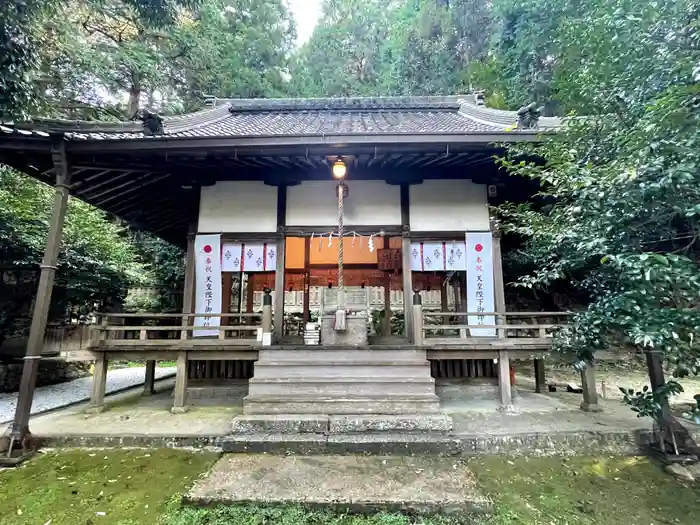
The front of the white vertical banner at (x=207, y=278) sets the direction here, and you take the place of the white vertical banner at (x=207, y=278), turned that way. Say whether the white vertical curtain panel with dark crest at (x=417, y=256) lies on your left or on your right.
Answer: on your left

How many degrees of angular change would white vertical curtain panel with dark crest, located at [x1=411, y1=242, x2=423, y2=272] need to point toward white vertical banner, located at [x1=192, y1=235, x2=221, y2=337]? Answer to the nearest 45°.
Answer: approximately 90° to its right

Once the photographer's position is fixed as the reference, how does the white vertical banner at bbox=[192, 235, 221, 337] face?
facing the viewer

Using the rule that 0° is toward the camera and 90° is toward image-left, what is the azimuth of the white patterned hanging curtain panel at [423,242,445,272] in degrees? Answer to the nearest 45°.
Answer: approximately 0°

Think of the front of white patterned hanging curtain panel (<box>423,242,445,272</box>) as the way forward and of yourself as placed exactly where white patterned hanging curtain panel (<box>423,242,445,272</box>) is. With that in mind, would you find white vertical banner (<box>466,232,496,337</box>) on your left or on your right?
on your left

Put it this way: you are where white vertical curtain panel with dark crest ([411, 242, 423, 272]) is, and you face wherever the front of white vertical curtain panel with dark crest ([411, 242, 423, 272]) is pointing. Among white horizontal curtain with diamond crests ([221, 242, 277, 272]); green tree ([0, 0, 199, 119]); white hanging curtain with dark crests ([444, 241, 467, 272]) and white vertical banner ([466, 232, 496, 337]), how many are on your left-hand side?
2

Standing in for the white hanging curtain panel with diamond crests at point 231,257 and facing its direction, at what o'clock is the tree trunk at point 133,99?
The tree trunk is roughly at 5 o'clock from the white hanging curtain panel with diamond crests.

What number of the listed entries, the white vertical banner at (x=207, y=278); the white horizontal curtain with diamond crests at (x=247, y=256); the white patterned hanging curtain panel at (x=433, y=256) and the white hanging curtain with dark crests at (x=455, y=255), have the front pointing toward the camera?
4

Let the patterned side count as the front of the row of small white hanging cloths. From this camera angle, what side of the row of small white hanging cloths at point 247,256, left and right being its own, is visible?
front

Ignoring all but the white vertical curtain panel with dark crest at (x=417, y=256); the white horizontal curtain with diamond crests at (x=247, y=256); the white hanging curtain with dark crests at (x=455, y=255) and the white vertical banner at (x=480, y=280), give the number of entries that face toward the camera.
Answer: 4

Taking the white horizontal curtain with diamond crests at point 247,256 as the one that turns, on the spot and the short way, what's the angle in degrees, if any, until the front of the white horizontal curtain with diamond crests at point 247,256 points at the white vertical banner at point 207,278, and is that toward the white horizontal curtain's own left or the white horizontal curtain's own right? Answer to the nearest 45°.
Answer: approximately 90° to the white horizontal curtain's own right

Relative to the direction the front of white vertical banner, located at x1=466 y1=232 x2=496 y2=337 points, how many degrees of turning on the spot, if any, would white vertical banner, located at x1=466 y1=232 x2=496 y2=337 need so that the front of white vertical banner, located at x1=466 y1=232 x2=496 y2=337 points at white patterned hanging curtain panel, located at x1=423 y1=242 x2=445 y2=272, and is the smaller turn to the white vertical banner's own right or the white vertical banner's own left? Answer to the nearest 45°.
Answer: approximately 90° to the white vertical banner's own right

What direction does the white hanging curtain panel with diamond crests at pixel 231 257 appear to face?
toward the camera

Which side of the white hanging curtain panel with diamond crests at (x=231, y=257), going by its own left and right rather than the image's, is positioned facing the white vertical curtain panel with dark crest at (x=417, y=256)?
left

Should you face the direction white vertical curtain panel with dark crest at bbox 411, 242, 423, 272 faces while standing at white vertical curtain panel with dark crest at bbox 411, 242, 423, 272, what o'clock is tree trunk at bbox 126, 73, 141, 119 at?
The tree trunk is roughly at 4 o'clock from the white vertical curtain panel with dark crest.

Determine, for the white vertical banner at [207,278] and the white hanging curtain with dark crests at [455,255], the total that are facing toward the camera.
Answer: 2
